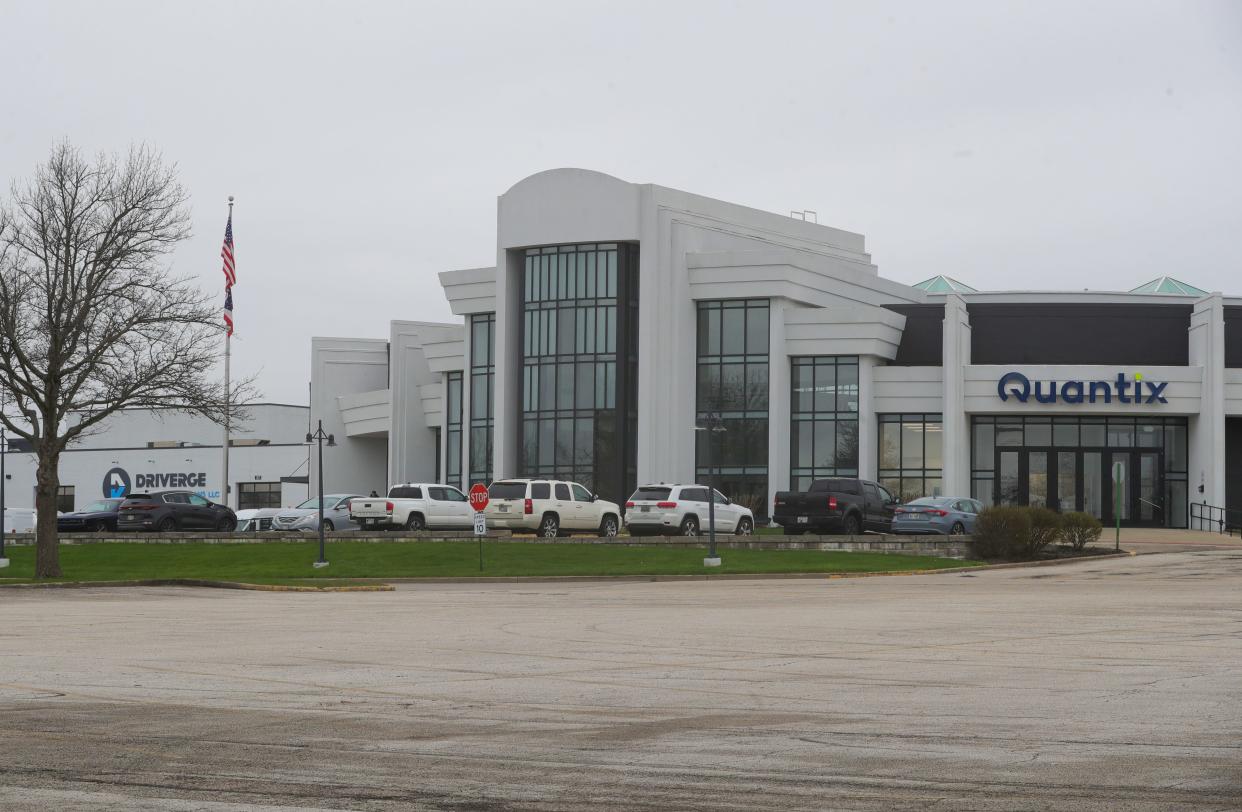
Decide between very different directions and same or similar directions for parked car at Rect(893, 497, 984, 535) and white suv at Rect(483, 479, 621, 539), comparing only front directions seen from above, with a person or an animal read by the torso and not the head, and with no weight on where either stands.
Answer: same or similar directions

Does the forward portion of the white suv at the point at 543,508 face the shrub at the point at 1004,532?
no

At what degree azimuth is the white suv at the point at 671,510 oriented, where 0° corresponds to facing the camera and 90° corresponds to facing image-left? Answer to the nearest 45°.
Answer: approximately 225°

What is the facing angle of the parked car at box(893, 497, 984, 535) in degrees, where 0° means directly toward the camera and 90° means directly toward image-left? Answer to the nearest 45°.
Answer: approximately 225°

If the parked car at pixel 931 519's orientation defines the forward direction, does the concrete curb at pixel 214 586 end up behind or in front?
behind

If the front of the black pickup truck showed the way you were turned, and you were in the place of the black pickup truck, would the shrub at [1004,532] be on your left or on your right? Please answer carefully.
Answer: on your right

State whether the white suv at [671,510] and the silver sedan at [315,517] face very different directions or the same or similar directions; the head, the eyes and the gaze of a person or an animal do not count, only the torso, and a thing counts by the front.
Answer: very different directions

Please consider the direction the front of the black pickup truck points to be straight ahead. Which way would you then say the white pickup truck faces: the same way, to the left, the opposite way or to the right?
the same way

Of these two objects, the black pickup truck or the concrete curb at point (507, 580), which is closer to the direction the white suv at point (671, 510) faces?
the black pickup truck

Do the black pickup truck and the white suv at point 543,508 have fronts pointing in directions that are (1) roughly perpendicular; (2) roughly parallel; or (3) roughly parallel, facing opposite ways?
roughly parallel

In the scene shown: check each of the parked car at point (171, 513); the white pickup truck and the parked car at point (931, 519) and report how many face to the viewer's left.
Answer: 0

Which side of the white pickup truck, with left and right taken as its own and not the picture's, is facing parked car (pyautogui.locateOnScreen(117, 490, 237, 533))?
left

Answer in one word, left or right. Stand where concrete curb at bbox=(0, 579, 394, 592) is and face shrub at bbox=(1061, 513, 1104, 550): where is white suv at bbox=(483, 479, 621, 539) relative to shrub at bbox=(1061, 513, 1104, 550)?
left

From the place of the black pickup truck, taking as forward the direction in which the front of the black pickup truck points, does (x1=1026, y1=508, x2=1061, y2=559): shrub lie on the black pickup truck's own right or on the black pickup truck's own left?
on the black pickup truck's own right
